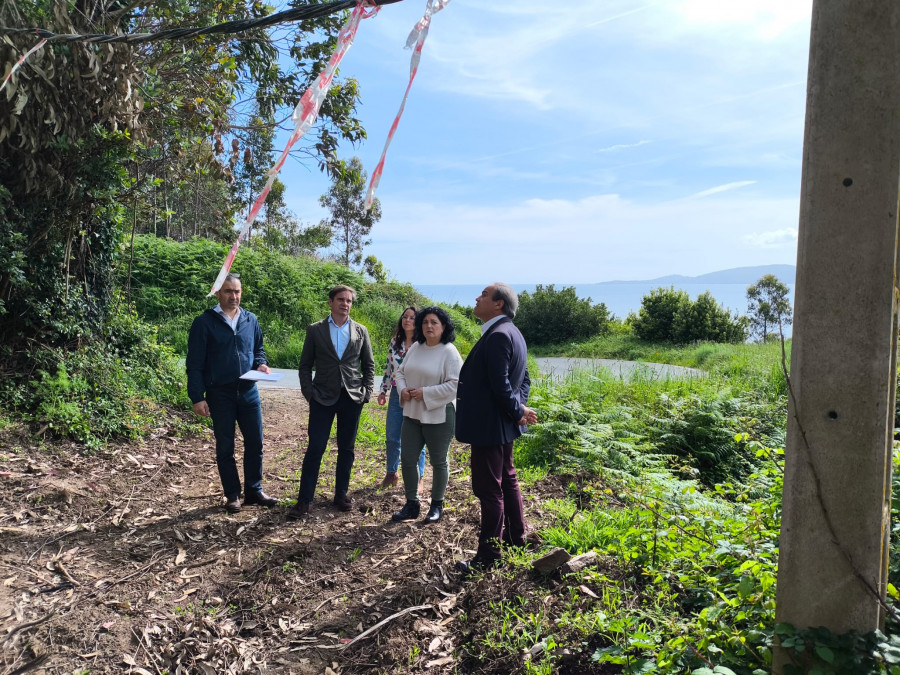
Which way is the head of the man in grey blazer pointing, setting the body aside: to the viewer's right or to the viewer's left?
to the viewer's right

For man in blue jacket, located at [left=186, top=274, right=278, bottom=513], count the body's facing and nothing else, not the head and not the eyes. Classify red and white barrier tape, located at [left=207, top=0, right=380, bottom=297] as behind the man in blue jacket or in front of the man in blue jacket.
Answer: in front

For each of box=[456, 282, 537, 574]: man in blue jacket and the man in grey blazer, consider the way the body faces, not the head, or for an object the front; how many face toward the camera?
1

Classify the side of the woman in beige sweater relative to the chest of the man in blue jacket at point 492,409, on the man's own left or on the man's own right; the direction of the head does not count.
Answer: on the man's own right

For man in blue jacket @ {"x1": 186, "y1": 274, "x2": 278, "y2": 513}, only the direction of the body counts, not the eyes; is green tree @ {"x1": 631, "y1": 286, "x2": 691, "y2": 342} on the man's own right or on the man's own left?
on the man's own left

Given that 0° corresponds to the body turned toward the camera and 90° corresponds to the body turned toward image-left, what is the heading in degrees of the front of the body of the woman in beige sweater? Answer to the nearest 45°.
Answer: approximately 45°

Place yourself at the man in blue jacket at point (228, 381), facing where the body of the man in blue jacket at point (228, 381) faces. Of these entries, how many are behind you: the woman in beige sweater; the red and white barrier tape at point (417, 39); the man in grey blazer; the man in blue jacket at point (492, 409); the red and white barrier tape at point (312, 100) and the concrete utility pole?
0

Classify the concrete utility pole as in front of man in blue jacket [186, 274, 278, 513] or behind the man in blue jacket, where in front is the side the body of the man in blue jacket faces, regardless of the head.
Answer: in front

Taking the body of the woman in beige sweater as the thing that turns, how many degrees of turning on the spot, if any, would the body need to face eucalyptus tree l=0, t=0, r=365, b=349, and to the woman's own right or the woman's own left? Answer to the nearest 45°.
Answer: approximately 90° to the woman's own right

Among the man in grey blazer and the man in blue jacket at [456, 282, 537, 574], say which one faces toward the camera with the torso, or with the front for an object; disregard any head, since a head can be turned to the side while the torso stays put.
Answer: the man in grey blazer

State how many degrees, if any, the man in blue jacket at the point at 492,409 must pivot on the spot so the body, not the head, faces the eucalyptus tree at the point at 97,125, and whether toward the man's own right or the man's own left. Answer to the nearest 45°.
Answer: approximately 45° to the man's own right

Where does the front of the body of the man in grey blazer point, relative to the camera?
toward the camera

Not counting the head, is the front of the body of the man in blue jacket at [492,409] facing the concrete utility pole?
no

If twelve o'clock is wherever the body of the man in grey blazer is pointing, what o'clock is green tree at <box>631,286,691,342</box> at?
The green tree is roughly at 7 o'clock from the man in grey blazer.

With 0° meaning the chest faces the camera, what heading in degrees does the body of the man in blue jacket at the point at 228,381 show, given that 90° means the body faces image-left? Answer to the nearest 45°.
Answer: approximately 315°

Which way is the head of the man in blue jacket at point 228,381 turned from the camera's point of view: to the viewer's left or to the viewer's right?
to the viewer's right

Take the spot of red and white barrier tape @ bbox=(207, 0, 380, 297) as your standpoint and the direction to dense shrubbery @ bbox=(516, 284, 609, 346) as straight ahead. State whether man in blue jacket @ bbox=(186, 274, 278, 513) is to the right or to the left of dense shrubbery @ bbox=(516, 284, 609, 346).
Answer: left

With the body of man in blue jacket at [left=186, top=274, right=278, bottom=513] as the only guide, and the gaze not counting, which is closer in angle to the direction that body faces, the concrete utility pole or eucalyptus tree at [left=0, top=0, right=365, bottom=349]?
the concrete utility pole

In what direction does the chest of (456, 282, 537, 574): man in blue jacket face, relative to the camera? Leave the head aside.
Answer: to the viewer's left
